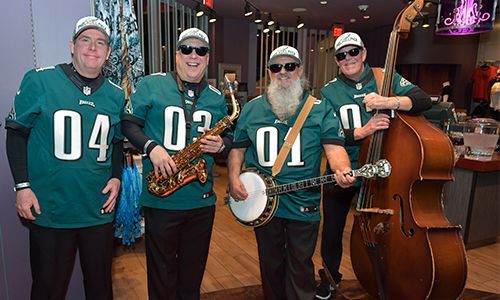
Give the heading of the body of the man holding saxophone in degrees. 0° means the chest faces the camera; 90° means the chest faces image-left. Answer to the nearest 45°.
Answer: approximately 0°

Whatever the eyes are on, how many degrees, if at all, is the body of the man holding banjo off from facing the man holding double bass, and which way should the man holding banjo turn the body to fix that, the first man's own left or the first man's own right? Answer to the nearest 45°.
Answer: approximately 135° to the first man's own left

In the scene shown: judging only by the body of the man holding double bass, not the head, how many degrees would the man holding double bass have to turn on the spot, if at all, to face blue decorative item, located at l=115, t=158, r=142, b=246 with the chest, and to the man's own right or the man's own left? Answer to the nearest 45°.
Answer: approximately 90° to the man's own right

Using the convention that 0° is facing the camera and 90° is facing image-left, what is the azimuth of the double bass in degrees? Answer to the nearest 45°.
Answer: approximately 45°

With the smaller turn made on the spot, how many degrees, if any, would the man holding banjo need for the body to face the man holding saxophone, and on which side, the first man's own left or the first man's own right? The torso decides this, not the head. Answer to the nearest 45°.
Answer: approximately 90° to the first man's own right

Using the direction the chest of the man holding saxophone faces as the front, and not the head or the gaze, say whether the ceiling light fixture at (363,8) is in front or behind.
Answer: behind
